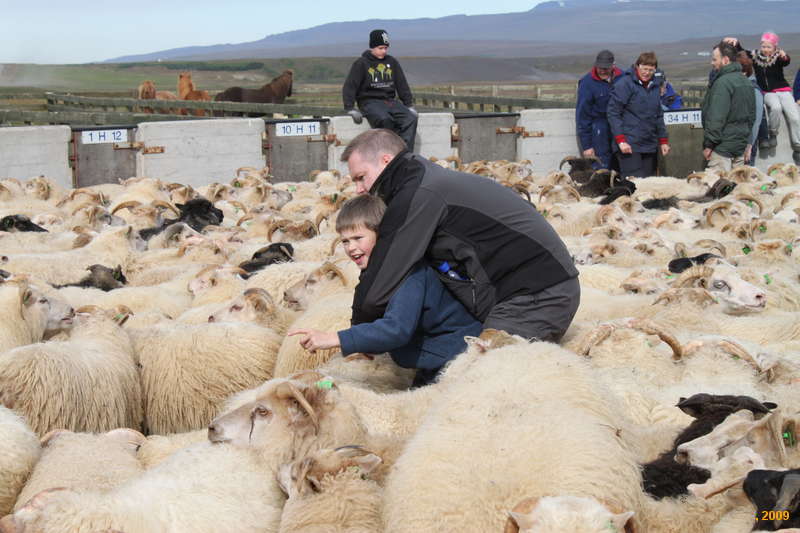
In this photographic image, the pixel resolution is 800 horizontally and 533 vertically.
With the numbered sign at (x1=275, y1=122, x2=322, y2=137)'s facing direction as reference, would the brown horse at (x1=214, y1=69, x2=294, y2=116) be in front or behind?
behind

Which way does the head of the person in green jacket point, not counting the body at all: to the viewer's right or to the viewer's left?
to the viewer's left

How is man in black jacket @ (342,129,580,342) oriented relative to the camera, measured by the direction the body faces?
to the viewer's left

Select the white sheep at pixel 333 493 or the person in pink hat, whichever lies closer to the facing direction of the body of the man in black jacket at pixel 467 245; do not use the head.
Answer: the white sheep

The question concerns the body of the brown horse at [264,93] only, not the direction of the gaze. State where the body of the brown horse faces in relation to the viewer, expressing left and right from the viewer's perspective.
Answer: facing to the right of the viewer

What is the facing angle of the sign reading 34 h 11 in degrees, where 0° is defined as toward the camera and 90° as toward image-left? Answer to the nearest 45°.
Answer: approximately 0°

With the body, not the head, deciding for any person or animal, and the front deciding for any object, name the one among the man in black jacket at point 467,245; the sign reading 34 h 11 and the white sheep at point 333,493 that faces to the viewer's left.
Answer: the man in black jacket

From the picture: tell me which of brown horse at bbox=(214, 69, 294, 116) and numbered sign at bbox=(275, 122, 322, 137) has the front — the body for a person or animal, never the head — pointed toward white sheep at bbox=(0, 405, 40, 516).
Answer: the numbered sign

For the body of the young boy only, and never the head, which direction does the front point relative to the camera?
to the viewer's left

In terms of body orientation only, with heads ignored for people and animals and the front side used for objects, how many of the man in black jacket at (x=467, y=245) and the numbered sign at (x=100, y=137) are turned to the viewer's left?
1

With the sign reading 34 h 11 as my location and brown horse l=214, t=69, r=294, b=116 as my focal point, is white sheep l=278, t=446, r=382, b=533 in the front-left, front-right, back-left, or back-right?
back-left

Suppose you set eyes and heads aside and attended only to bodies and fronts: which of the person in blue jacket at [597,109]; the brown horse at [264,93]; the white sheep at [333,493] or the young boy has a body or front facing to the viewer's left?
the young boy
